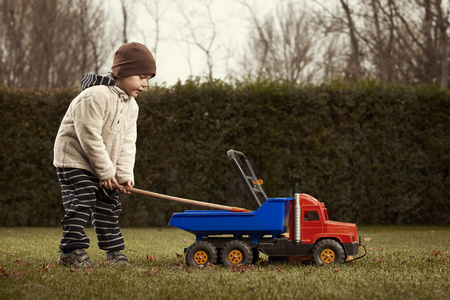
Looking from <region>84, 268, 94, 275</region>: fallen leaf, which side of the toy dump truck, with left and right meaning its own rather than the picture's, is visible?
back

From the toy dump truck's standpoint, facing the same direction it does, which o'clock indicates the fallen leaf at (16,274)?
The fallen leaf is roughly at 5 o'clock from the toy dump truck.

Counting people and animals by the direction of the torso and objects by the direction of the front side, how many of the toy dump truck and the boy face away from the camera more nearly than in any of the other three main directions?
0

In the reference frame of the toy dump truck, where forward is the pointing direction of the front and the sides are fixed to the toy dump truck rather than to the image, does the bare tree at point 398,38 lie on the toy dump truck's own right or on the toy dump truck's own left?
on the toy dump truck's own left

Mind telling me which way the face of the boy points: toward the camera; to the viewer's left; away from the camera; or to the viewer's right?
to the viewer's right

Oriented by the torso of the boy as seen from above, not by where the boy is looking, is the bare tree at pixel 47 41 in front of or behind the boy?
behind

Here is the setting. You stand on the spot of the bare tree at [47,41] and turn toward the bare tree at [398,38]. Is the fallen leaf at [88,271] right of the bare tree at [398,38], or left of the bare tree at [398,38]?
right

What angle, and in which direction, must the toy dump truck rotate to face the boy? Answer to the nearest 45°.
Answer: approximately 180°

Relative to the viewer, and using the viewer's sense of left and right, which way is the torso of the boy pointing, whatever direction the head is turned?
facing the viewer and to the right of the viewer

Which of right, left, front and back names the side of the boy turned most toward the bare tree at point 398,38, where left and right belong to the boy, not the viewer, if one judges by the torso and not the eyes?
left

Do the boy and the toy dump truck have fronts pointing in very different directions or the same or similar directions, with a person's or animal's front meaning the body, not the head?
same or similar directions

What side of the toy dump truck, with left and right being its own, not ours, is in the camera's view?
right
